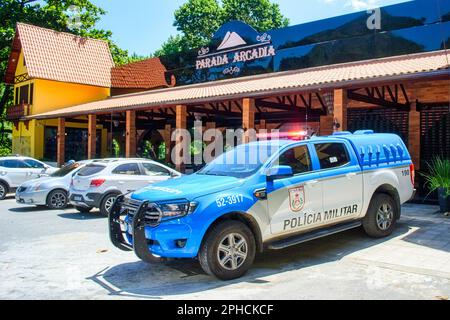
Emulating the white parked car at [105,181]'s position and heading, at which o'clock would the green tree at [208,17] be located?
The green tree is roughly at 11 o'clock from the white parked car.

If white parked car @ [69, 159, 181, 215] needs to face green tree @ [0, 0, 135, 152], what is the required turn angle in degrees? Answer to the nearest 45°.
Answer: approximately 45° to its left

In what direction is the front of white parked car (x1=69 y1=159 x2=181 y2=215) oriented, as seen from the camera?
facing away from the viewer and to the right of the viewer

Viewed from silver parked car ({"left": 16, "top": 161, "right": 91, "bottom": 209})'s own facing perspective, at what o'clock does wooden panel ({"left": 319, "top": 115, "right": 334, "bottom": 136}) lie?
The wooden panel is roughly at 7 o'clock from the silver parked car.

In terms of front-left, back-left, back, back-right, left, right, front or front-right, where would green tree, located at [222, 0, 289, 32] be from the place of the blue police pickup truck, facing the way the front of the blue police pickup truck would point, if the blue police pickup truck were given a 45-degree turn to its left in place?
back

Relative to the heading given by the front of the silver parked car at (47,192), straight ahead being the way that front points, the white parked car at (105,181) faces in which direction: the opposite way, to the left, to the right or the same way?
the opposite way

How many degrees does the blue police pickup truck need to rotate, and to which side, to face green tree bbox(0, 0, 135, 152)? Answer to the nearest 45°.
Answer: approximately 90° to its right

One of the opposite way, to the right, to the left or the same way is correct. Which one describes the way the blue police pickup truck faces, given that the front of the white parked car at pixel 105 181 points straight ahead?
the opposite way

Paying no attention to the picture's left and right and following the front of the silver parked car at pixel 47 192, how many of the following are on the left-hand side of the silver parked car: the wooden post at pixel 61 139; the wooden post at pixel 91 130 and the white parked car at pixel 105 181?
1

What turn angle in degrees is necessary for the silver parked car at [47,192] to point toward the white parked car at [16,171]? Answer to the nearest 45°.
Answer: approximately 135° to its right

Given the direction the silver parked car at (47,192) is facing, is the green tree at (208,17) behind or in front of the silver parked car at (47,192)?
behind

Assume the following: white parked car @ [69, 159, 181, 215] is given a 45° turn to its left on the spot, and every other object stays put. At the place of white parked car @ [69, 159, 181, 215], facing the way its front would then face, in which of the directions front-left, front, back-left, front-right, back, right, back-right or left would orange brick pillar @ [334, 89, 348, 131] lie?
right

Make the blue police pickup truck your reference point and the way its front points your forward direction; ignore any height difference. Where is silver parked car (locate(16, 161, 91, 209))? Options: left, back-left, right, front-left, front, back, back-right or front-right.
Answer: right
